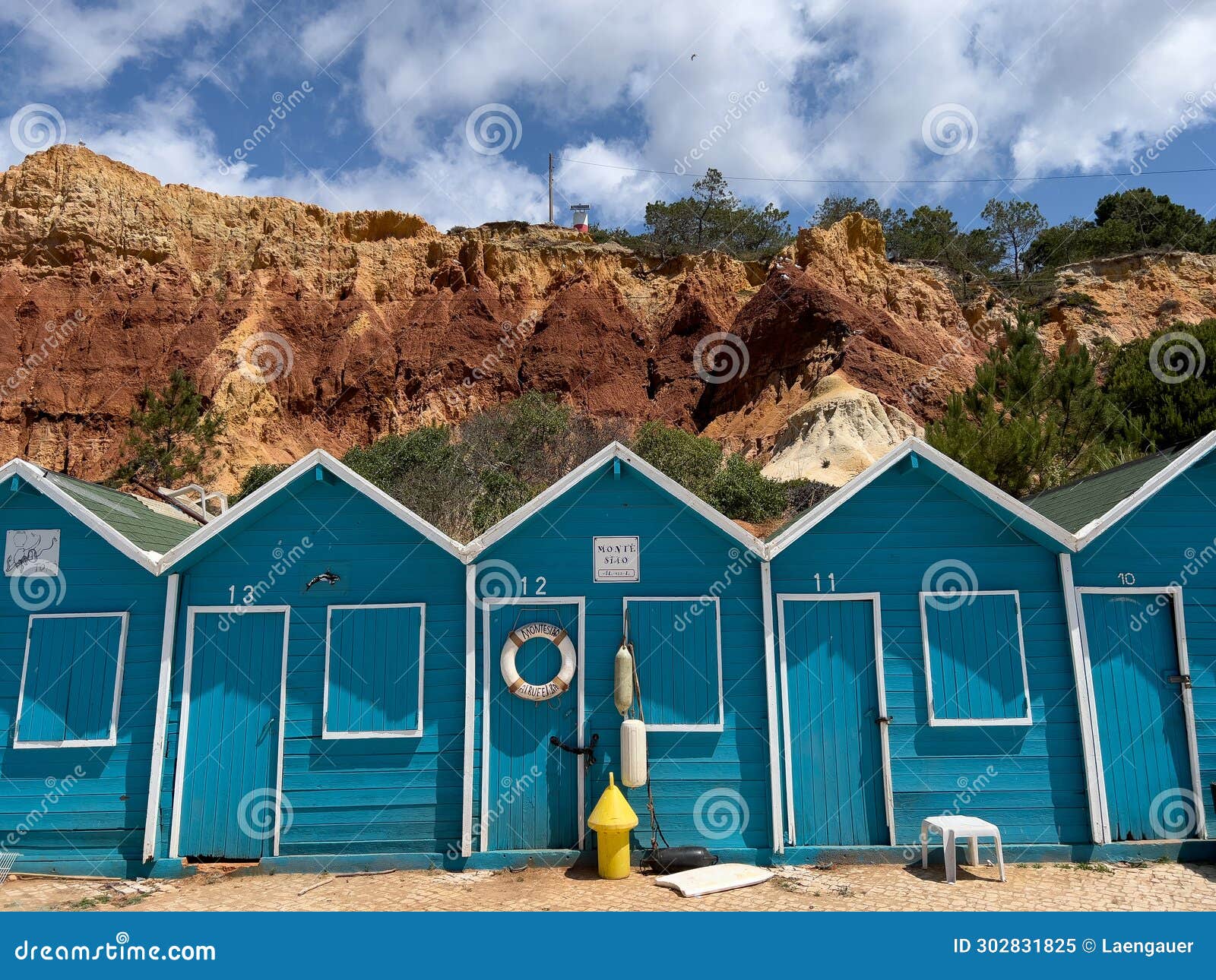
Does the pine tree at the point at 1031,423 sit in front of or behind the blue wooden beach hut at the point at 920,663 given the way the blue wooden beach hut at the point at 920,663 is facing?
behind

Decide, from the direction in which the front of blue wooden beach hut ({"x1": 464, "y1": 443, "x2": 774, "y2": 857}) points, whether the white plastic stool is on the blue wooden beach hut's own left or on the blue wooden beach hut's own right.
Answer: on the blue wooden beach hut's own left

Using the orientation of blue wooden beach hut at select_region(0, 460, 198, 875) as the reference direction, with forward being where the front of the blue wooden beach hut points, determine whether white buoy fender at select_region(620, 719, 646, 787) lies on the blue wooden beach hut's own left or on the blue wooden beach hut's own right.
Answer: on the blue wooden beach hut's own left

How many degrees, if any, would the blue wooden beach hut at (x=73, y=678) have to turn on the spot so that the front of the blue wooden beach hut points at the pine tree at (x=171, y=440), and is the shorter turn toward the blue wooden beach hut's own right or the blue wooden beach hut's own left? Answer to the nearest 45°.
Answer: approximately 180°

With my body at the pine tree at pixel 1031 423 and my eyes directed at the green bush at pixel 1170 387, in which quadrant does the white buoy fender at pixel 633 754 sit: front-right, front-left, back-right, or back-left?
back-right

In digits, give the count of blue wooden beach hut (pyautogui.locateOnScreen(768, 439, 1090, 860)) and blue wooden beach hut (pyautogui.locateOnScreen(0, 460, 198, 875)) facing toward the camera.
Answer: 2

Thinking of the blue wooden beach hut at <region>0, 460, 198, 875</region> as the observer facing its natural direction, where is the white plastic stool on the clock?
The white plastic stool is roughly at 10 o'clock from the blue wooden beach hut.

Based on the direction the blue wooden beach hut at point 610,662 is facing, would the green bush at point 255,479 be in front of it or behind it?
behind

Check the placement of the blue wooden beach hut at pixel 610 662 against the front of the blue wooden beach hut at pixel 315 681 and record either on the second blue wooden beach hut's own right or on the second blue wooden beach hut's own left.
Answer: on the second blue wooden beach hut's own left

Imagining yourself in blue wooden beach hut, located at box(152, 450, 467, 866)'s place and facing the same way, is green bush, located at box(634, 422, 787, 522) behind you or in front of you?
behind

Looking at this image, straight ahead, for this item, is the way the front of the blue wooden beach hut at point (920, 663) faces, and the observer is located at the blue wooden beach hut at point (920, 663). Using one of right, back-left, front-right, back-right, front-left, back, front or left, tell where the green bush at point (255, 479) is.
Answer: back-right

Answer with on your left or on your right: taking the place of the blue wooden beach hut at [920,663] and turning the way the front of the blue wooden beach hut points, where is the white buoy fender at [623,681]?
on your right

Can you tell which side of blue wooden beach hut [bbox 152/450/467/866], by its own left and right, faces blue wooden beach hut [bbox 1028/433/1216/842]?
left
